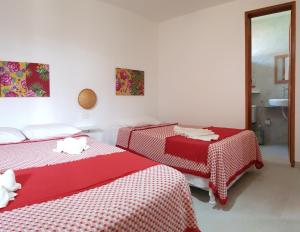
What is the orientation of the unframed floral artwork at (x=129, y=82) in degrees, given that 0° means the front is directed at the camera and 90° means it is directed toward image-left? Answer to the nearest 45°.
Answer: approximately 315°

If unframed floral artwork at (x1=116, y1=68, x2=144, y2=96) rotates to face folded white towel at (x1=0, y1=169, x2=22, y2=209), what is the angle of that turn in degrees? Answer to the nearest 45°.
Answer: approximately 45° to its right

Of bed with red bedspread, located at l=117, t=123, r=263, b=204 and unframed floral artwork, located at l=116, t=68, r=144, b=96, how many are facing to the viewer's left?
0

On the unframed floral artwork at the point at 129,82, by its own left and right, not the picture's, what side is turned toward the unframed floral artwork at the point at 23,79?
right

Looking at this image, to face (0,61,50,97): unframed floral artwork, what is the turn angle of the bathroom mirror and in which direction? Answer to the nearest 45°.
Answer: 0° — it already faces it

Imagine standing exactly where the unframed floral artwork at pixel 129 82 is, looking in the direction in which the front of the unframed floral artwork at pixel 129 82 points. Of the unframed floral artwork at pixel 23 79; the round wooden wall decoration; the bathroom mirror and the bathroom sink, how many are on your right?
2

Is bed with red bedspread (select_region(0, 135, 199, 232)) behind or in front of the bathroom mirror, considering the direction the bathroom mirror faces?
in front

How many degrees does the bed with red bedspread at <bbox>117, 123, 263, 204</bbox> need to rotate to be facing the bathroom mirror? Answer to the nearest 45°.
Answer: approximately 90° to its left

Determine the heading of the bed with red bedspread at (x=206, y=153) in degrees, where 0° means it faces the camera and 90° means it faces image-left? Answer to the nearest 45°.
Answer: approximately 315°
